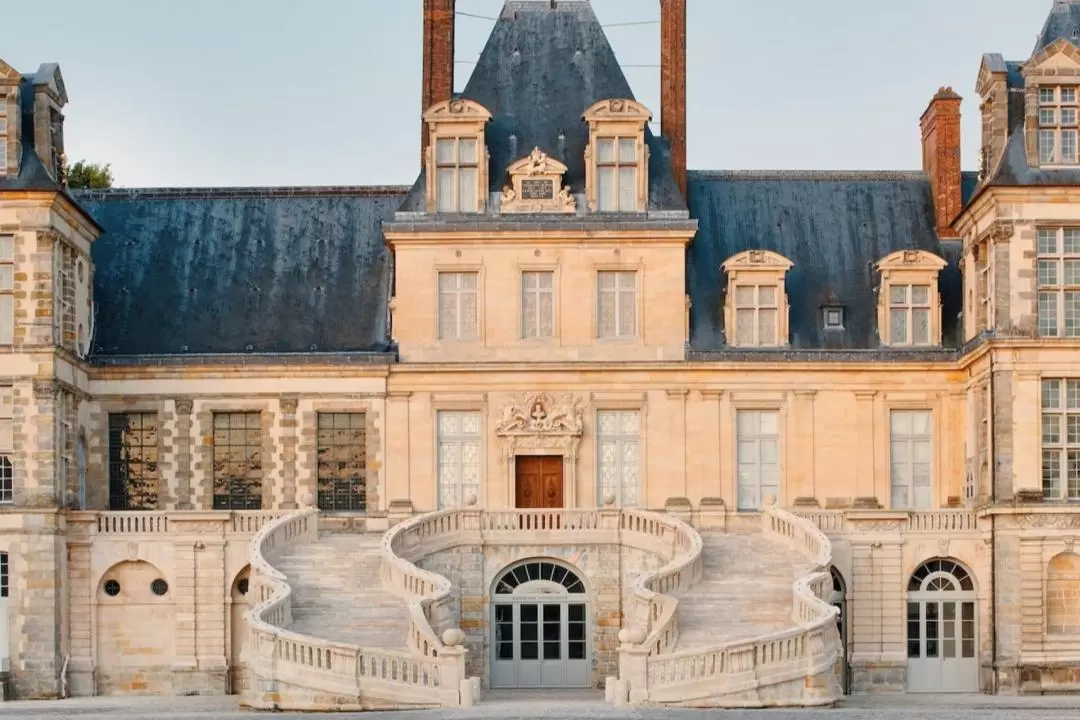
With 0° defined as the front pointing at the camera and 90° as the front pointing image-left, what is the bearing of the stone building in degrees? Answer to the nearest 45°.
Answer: approximately 0°
